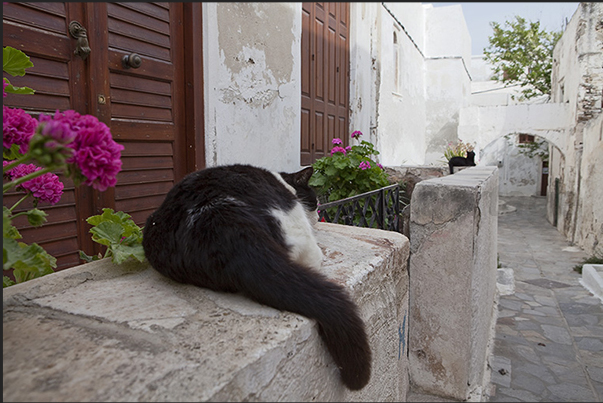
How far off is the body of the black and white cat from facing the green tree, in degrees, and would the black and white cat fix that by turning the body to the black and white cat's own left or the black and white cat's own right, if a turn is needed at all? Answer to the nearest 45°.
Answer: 0° — it already faces it

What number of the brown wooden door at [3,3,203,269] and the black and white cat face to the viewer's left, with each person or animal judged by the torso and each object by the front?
0

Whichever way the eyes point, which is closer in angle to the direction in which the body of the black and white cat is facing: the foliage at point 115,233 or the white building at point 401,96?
the white building

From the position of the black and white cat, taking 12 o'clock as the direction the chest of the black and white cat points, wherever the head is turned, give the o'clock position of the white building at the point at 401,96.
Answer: The white building is roughly at 11 o'clock from the black and white cat.

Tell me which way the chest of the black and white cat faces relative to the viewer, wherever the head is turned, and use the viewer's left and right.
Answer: facing away from the viewer and to the right of the viewer

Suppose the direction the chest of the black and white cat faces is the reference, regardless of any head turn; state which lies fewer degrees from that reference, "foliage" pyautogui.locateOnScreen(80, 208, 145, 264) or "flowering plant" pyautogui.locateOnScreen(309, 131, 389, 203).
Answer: the flowering plant

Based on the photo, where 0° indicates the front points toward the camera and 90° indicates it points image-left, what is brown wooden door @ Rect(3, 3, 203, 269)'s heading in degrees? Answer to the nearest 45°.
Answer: approximately 315°

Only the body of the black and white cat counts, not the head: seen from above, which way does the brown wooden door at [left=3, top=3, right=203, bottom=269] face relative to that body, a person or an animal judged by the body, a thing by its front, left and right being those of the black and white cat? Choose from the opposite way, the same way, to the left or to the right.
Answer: to the right

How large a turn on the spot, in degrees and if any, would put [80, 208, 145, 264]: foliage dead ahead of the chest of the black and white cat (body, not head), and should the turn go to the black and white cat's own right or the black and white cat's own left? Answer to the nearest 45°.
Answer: approximately 90° to the black and white cat's own left
